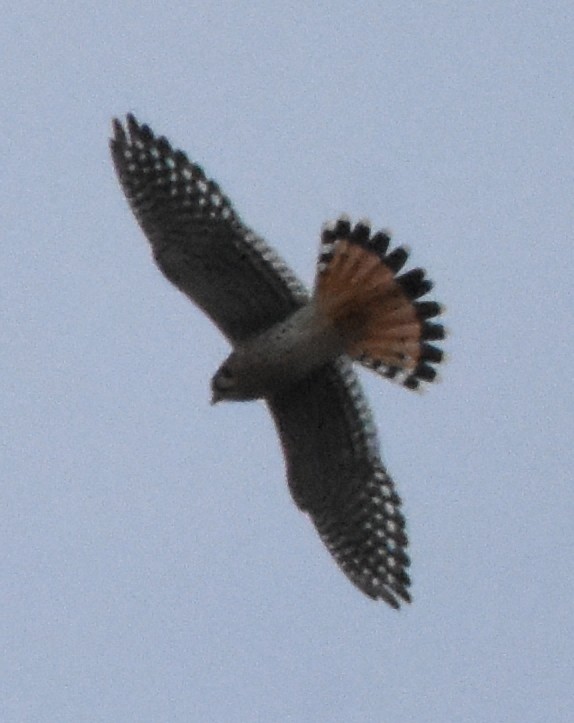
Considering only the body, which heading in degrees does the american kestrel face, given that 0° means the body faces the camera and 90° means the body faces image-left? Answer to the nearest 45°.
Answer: approximately 90°
